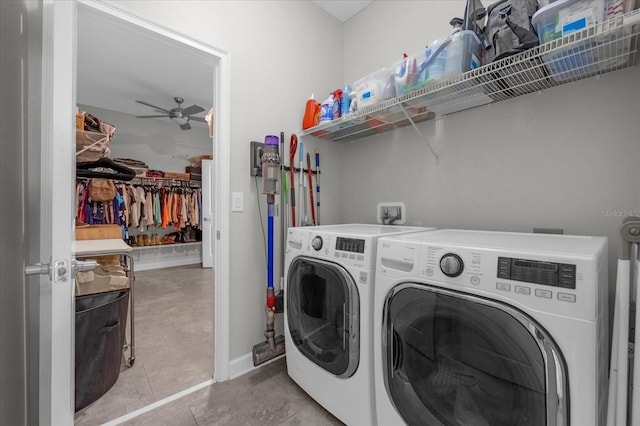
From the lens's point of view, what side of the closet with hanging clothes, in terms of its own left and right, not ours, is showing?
front

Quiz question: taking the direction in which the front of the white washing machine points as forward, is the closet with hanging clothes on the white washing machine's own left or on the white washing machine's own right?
on the white washing machine's own right

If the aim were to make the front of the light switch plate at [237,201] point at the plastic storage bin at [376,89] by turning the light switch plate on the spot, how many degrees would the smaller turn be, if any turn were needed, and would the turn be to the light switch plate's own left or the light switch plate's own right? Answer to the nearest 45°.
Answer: approximately 45° to the light switch plate's own left

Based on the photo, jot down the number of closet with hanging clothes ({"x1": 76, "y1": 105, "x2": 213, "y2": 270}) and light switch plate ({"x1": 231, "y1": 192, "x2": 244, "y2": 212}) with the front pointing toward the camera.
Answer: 2

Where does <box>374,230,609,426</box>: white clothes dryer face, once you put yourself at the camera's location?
facing the viewer and to the left of the viewer

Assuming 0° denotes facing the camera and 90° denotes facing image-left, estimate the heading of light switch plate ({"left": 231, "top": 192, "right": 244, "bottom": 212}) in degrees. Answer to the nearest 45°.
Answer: approximately 0°

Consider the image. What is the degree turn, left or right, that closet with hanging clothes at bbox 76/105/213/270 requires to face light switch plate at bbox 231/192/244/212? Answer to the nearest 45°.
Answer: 0° — it already faces it

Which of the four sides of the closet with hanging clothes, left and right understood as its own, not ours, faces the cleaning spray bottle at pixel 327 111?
front
